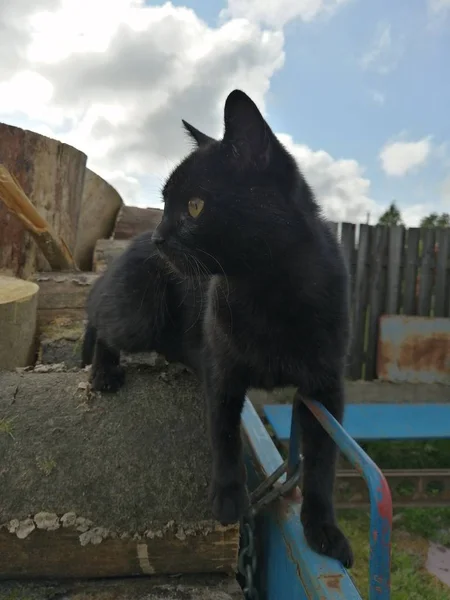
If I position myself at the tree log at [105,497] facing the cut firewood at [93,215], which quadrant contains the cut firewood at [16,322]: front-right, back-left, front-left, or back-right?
front-left

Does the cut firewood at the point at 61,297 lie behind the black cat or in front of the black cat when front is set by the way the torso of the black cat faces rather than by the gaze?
behind

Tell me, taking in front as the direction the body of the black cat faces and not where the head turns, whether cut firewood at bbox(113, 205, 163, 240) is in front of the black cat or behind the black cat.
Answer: behind

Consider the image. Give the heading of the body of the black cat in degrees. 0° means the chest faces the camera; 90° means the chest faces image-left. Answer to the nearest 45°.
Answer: approximately 315°

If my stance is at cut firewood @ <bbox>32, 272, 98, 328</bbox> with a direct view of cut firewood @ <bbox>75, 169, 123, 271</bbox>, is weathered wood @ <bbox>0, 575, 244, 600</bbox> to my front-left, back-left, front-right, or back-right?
back-right

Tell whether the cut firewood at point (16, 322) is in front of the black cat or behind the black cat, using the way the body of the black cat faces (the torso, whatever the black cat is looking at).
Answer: behind

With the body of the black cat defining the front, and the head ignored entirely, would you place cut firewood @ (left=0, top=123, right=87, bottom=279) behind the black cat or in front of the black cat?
behind

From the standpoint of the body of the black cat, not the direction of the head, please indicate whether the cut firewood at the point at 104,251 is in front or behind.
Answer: behind

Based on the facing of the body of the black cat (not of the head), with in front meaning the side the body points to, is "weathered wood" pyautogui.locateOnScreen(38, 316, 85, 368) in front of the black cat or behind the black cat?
behind
